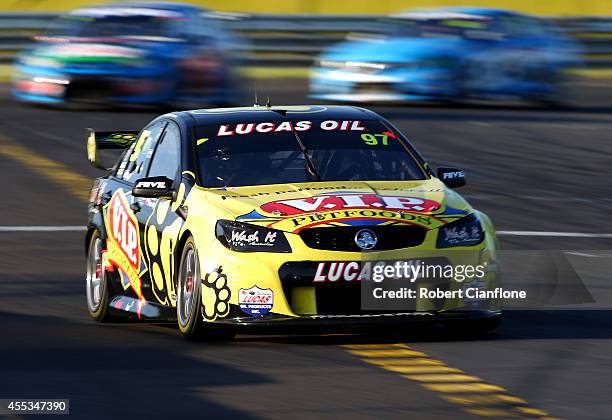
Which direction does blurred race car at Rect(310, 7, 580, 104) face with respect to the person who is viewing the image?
facing the viewer and to the left of the viewer

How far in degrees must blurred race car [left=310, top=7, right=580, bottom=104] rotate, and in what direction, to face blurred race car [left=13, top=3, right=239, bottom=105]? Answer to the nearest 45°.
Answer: approximately 45° to its right

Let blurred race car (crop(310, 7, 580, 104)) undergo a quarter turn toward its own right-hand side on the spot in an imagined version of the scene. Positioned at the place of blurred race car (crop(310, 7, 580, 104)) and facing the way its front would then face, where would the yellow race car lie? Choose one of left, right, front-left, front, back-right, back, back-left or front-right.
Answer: back-left
